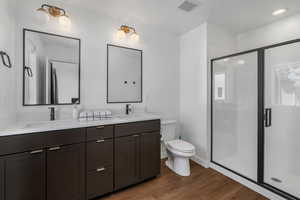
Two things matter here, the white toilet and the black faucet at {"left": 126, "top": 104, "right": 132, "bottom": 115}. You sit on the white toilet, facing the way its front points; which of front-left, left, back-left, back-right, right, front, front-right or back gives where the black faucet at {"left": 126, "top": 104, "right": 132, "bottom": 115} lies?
back-right

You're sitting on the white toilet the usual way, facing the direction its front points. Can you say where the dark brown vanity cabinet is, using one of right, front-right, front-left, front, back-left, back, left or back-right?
right

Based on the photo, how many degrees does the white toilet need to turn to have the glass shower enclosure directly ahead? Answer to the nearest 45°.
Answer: approximately 45° to its left

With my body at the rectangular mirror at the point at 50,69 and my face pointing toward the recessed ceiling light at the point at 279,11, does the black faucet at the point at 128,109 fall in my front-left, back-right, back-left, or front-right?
front-left

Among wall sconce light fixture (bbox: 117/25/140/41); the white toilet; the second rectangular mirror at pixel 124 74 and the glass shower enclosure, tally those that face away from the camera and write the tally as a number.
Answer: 0

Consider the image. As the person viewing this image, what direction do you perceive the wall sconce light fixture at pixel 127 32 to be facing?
facing the viewer and to the right of the viewer

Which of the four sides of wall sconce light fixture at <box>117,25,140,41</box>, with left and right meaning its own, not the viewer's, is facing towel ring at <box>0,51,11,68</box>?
right

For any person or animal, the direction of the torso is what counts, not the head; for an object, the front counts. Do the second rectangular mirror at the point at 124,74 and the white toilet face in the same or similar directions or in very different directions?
same or similar directions

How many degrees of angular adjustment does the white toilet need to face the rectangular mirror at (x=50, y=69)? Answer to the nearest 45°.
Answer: approximately 90° to its right

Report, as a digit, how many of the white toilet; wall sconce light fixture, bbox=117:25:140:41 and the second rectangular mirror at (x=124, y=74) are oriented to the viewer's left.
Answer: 0

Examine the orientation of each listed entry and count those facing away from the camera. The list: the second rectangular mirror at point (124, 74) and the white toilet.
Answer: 0
